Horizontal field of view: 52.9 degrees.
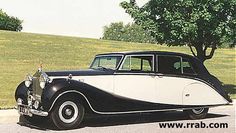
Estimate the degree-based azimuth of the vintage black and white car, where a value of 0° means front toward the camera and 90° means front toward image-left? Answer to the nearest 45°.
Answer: approximately 45°

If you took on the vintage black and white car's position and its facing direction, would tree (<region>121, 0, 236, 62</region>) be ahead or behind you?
behind
